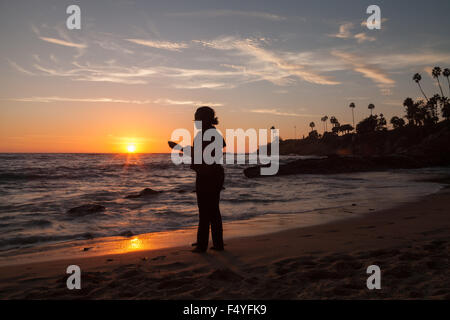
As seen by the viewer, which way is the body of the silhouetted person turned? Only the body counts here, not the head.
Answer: to the viewer's left
